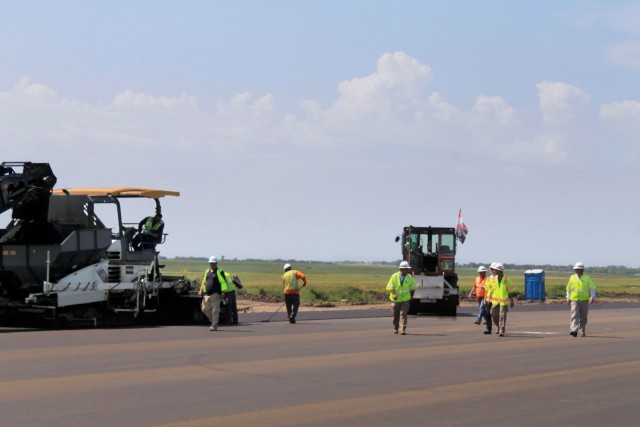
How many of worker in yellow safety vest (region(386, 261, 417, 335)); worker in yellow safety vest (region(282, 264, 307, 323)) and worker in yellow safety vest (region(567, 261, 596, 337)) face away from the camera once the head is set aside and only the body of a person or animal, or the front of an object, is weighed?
1

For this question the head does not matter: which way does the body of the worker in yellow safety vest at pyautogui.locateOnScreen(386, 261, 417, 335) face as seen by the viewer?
toward the camera

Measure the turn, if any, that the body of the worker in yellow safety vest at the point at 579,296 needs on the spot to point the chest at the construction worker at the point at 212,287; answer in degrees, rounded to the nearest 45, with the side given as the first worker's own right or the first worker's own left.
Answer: approximately 90° to the first worker's own right

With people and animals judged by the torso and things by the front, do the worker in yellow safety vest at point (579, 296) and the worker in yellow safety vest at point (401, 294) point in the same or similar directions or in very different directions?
same or similar directions

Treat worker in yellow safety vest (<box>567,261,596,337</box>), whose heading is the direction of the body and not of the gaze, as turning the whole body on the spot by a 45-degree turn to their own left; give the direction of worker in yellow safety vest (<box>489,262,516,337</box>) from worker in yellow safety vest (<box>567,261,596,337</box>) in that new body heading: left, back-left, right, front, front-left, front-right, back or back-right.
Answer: back-right

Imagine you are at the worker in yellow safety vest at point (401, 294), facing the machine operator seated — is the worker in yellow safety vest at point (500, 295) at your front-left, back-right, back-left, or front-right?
back-right

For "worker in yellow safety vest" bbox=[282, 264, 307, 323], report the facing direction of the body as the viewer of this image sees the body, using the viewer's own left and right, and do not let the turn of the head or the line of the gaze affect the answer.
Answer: facing away from the viewer

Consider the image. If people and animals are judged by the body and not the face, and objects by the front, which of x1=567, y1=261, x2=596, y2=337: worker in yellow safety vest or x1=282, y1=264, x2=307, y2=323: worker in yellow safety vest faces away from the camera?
x1=282, y1=264, x2=307, y2=323: worker in yellow safety vest

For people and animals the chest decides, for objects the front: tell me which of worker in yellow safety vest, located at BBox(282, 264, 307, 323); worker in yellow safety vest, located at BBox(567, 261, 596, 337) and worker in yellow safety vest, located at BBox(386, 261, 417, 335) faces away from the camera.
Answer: worker in yellow safety vest, located at BBox(282, 264, 307, 323)

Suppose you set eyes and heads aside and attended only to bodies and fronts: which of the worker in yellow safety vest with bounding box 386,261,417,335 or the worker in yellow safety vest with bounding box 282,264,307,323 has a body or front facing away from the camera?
the worker in yellow safety vest with bounding box 282,264,307,323

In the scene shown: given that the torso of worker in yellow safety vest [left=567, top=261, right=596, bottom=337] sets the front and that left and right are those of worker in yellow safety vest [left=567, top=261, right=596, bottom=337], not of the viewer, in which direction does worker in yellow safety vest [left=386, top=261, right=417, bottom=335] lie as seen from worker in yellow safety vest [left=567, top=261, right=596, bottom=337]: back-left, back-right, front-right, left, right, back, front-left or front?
right

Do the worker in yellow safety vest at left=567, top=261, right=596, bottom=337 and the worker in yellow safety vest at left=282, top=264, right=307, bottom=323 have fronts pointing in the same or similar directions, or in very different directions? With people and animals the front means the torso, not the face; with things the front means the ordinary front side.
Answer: very different directions

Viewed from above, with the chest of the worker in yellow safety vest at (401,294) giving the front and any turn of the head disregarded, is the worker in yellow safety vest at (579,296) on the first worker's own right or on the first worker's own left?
on the first worker's own left

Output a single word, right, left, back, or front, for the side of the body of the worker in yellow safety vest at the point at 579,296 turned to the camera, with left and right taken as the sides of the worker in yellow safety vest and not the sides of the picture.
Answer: front

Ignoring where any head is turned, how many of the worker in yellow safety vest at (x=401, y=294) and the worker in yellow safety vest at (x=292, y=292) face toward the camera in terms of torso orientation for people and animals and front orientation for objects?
1

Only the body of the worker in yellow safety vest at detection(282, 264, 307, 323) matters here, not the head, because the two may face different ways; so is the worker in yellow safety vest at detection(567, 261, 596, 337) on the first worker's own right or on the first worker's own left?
on the first worker's own right

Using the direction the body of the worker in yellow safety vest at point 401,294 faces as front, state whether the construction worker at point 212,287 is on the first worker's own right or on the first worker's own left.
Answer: on the first worker's own right
